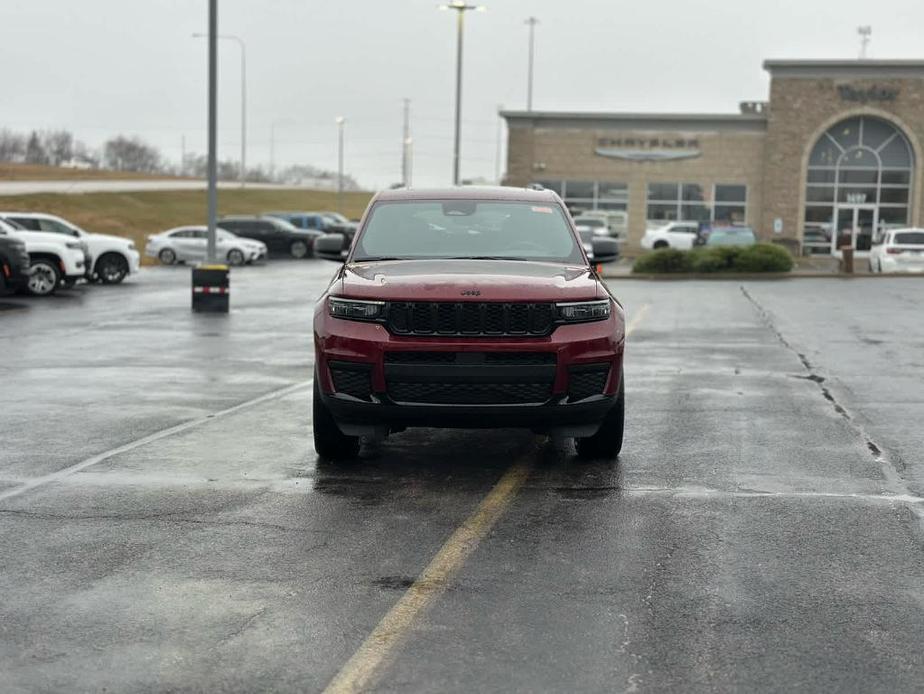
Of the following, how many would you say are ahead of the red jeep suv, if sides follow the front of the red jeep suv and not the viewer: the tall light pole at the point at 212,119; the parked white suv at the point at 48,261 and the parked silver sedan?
0

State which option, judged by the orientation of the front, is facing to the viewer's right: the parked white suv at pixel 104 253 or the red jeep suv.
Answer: the parked white suv

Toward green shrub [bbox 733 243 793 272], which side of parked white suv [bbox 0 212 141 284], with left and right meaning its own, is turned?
front

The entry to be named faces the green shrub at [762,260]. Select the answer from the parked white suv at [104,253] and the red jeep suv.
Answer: the parked white suv

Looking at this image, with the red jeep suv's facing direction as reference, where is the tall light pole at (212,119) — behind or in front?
behind

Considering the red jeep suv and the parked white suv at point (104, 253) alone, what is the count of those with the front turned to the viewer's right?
1

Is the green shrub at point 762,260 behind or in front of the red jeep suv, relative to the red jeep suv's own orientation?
behind

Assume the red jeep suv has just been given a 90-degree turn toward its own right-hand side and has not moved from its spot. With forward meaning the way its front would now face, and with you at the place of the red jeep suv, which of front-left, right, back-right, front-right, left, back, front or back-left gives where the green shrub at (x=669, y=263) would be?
right

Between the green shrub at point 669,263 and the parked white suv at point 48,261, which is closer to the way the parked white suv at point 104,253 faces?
the green shrub

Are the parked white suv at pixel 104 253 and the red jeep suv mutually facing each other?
no

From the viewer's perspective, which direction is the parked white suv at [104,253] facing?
to the viewer's right

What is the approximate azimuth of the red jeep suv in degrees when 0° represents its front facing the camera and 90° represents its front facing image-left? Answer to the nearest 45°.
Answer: approximately 0°

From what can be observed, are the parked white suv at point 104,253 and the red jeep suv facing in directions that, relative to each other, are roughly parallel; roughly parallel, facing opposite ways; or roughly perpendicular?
roughly perpendicular

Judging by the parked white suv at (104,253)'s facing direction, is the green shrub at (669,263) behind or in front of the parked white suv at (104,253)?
in front
